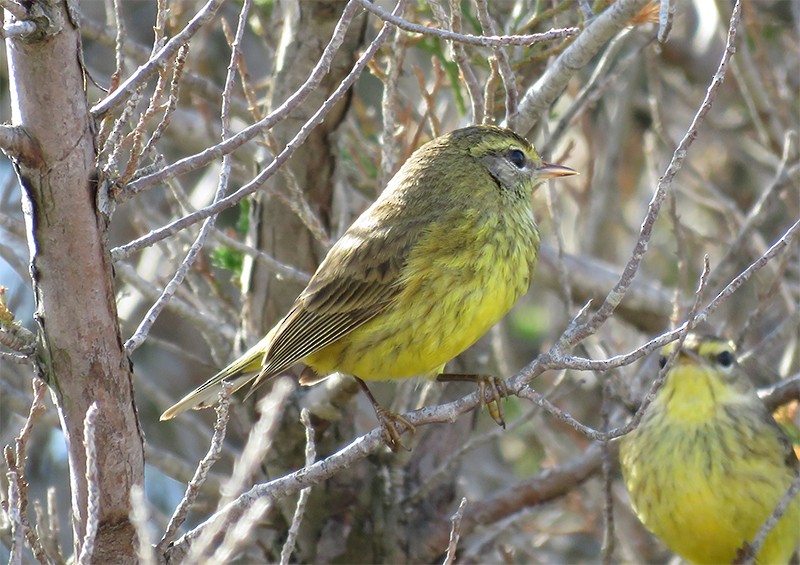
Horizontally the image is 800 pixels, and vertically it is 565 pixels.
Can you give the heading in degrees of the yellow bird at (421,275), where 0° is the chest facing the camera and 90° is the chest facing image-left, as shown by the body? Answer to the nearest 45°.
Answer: approximately 270°

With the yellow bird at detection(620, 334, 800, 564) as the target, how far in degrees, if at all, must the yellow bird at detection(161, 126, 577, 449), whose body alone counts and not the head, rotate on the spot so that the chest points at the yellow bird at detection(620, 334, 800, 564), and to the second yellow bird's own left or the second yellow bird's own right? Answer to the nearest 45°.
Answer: approximately 45° to the second yellow bird's own left

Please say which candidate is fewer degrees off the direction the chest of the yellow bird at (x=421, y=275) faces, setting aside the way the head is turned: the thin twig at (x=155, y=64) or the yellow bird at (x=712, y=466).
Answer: the yellow bird

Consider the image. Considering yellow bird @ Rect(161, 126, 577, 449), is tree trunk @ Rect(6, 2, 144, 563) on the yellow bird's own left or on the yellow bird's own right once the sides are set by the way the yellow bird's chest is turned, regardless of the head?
on the yellow bird's own right
